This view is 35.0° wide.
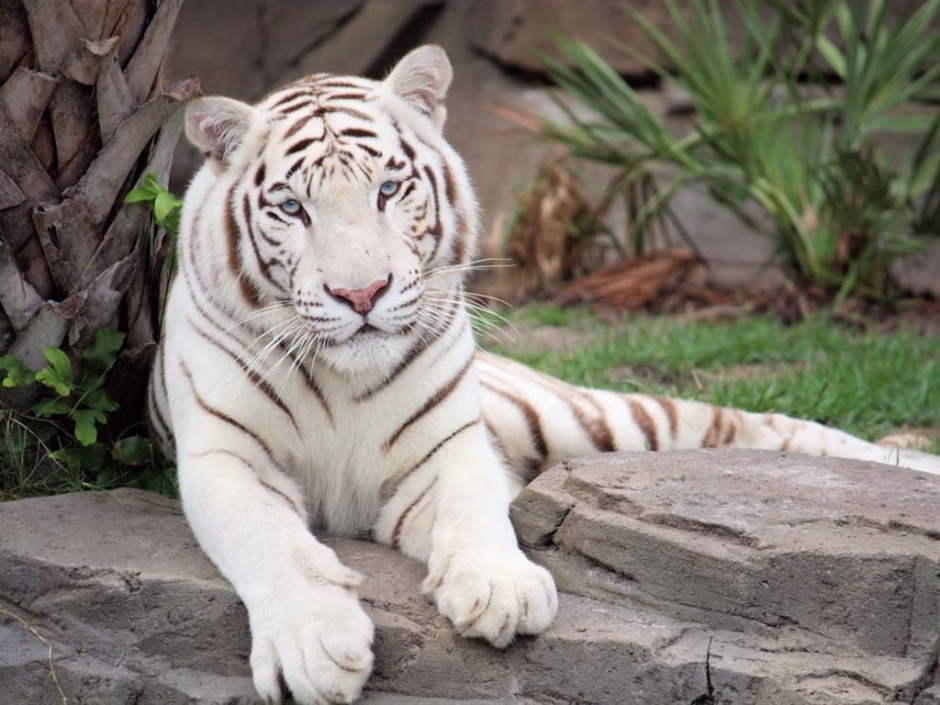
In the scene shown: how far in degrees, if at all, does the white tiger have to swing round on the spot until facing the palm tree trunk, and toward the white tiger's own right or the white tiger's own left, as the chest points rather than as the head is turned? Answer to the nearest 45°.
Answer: approximately 135° to the white tiger's own right

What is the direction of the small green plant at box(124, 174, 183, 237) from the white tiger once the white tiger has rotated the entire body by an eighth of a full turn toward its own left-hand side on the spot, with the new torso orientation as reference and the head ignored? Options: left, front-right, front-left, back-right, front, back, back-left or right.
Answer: back

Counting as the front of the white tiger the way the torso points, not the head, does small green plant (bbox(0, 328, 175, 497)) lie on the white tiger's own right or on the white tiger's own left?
on the white tiger's own right

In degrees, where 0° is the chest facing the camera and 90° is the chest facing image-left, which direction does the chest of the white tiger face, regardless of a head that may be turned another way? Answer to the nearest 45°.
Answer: approximately 0°
